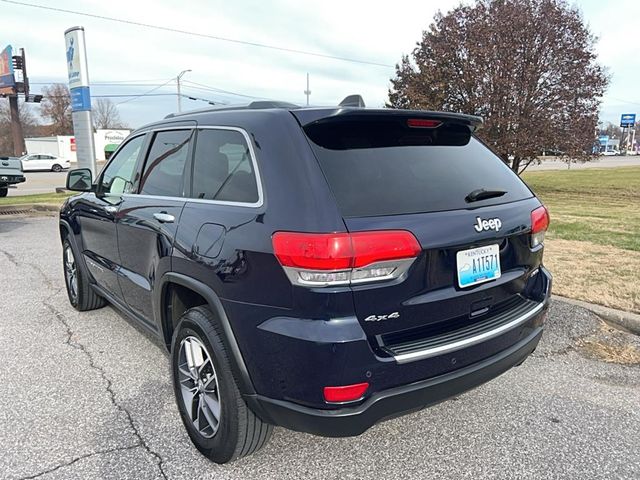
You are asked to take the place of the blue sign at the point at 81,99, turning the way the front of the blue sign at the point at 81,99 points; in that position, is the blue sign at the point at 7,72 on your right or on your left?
on your right

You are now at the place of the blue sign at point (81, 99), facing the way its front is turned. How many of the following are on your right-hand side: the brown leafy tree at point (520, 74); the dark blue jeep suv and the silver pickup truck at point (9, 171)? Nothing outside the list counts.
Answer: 1

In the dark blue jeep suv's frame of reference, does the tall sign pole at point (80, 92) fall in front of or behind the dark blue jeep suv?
in front

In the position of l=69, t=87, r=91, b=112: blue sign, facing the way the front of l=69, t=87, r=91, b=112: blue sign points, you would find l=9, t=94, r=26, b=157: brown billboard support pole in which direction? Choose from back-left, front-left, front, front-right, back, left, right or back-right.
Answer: back-right

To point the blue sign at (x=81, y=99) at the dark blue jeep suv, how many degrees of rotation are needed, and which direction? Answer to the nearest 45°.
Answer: approximately 45° to its left

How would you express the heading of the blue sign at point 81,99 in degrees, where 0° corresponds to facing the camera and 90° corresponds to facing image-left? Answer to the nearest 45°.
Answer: approximately 45°

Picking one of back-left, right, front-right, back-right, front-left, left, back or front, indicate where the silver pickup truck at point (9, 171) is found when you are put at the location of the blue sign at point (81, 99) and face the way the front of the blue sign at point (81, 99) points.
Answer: right

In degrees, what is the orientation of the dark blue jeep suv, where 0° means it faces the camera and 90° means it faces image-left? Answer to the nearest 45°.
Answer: approximately 135°

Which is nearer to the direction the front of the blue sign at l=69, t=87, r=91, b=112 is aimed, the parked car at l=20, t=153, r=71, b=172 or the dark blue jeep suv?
the dark blue jeep suv

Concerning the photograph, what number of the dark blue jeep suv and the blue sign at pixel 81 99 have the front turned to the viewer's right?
0

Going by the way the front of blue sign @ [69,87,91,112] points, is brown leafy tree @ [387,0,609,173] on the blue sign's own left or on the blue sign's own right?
on the blue sign's own left

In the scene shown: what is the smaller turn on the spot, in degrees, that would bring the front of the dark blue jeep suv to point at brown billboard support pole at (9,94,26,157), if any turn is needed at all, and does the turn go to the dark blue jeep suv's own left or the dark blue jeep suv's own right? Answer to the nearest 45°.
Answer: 0° — it already faces it

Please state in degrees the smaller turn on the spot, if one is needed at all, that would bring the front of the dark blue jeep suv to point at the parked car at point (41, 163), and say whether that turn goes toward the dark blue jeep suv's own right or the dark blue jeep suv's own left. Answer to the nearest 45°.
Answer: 0° — it already faces it
